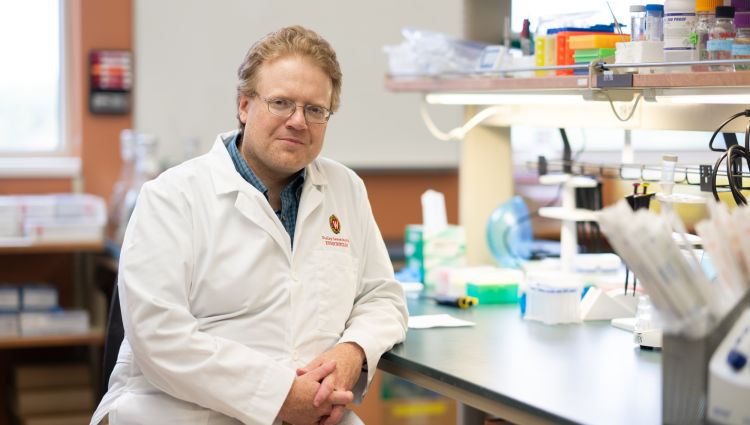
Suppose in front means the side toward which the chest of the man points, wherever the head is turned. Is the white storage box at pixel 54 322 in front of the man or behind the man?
behind

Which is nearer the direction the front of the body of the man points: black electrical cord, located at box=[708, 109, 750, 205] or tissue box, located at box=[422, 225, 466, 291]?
the black electrical cord

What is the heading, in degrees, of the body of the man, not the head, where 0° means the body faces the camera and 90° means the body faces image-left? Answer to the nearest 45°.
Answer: approximately 315°

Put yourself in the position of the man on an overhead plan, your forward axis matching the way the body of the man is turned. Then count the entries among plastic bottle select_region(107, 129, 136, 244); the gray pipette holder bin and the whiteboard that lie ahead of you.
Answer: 1

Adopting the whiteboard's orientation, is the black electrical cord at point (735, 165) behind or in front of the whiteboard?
in front

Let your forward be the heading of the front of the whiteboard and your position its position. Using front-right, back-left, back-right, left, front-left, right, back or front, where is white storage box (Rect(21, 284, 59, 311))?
front-right
